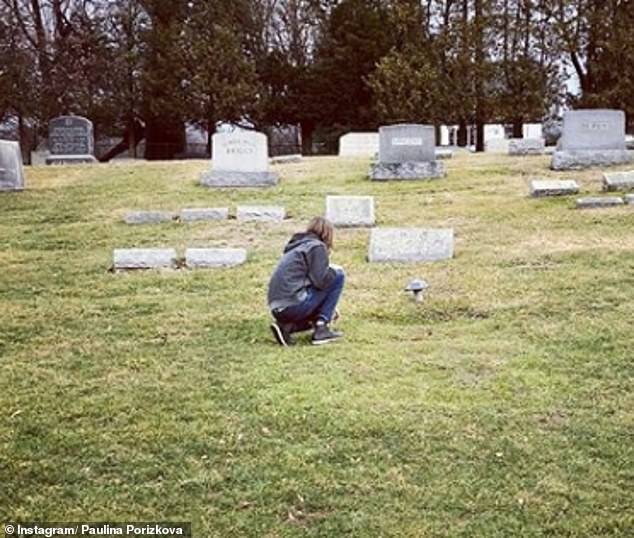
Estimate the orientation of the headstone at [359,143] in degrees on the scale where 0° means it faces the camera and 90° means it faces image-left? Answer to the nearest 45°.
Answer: approximately 0°

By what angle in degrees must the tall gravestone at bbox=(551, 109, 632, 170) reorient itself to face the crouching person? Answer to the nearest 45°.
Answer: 0° — it already faces them

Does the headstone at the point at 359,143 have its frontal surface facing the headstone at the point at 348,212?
yes

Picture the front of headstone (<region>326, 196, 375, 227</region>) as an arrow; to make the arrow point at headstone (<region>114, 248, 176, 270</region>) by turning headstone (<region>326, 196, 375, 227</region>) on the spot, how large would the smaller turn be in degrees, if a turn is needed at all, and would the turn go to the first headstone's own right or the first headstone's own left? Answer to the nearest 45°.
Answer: approximately 45° to the first headstone's own right

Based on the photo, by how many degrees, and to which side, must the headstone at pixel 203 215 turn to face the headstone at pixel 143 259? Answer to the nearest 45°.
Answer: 0° — it already faces it

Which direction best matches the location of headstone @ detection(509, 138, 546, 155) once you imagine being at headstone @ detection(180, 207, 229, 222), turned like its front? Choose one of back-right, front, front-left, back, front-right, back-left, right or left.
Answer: back-left

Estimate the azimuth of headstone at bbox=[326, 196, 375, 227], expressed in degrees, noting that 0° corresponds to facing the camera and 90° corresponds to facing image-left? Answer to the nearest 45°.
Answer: approximately 0°

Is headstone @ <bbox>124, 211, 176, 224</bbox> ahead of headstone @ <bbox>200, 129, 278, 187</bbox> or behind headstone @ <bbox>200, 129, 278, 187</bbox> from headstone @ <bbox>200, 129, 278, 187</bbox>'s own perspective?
ahead

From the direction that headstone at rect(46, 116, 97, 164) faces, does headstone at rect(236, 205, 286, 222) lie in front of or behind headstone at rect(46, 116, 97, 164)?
in front

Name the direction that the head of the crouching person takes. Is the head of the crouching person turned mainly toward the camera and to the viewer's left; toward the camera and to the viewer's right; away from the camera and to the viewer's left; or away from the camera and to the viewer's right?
away from the camera and to the viewer's right

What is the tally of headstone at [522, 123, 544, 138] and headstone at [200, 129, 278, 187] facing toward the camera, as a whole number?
2

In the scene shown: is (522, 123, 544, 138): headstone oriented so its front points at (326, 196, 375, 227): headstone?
yes
